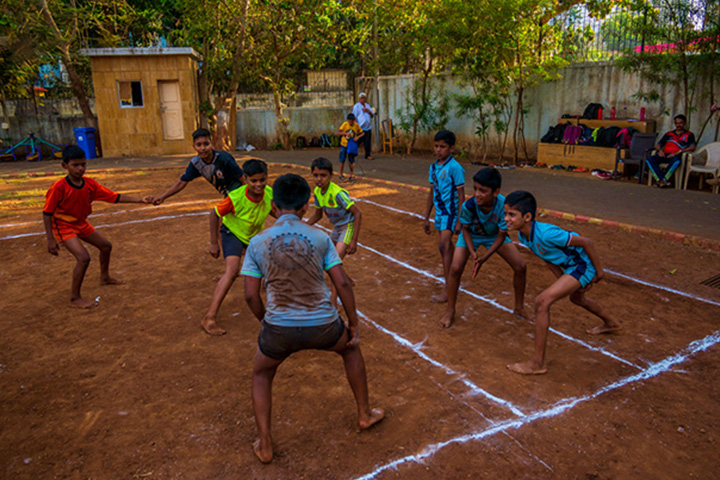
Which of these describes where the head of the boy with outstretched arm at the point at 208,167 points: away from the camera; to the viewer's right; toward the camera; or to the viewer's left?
toward the camera

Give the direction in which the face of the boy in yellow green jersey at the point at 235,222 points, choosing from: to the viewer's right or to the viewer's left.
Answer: to the viewer's right

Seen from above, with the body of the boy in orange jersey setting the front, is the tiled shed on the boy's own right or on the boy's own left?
on the boy's own left

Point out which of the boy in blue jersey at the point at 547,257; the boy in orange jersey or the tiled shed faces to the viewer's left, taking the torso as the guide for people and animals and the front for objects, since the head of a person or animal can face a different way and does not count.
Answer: the boy in blue jersey

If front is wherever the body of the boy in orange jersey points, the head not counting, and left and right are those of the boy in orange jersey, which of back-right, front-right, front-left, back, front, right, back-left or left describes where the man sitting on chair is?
front-left

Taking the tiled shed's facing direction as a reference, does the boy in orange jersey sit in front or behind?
in front

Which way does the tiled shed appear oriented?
toward the camera

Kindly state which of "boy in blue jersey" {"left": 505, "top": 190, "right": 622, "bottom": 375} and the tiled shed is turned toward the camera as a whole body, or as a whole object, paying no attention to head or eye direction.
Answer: the tiled shed

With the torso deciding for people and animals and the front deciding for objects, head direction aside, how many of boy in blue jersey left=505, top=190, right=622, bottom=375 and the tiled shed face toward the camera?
1

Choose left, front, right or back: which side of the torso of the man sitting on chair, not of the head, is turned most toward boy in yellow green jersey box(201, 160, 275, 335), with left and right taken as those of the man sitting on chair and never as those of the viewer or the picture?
front

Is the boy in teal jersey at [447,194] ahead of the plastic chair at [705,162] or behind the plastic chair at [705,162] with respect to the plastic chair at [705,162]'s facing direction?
ahead

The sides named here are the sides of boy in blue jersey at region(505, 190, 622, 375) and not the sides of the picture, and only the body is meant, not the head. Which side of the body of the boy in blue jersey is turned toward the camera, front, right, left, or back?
left

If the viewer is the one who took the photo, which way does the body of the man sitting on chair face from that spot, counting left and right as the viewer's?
facing the viewer and to the left of the viewer
